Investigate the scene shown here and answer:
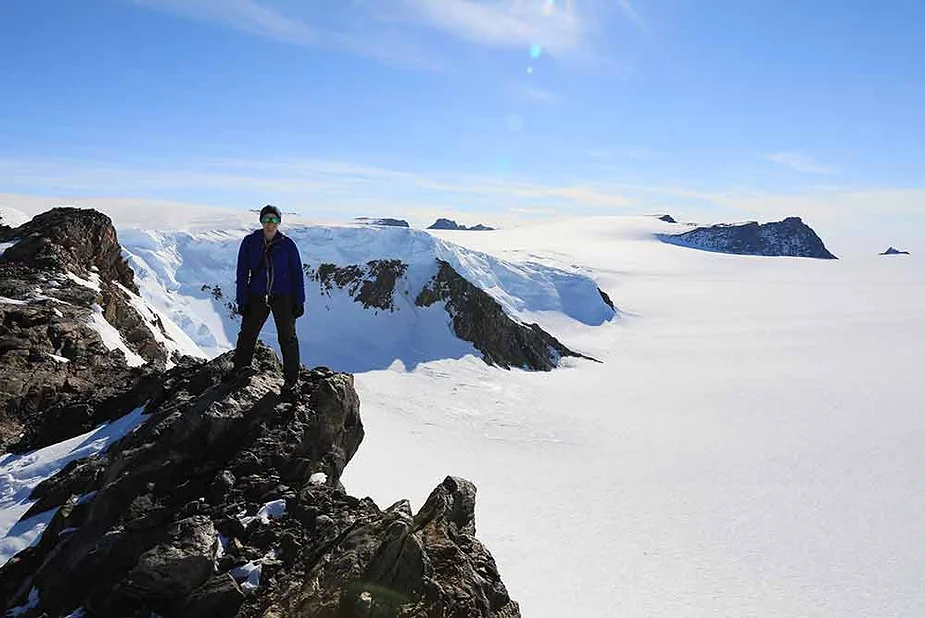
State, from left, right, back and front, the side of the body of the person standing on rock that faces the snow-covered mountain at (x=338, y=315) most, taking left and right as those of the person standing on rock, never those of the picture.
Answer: back

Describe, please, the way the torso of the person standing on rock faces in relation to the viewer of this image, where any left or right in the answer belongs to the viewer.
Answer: facing the viewer

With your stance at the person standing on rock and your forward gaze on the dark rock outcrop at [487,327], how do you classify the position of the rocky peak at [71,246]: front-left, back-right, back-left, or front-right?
front-left

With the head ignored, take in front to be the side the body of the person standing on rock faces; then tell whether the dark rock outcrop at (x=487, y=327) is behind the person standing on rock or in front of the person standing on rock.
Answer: behind

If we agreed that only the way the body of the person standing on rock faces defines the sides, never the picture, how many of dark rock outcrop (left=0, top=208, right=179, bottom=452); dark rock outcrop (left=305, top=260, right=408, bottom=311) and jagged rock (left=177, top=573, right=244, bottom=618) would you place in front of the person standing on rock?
1

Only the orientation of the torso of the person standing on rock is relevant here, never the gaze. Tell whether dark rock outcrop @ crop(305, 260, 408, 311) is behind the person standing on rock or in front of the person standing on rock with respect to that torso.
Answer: behind

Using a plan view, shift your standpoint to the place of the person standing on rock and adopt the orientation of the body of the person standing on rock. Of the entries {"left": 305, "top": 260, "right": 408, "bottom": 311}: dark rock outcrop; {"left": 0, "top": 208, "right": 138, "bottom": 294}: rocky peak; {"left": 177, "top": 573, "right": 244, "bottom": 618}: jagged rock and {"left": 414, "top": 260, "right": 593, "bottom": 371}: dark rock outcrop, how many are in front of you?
1

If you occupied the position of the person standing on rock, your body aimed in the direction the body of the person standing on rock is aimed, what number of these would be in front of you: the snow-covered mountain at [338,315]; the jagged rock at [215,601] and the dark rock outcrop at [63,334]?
1

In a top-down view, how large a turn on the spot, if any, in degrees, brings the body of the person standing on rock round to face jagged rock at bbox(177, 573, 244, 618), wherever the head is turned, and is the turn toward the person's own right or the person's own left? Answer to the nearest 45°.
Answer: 0° — they already face it

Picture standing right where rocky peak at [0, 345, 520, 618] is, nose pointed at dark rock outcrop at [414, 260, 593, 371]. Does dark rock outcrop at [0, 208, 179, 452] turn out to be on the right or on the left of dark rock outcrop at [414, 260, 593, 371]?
left

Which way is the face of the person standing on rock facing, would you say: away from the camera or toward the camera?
toward the camera
